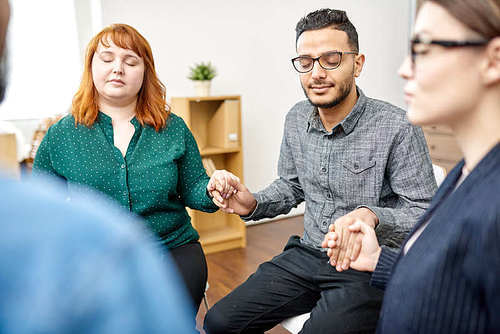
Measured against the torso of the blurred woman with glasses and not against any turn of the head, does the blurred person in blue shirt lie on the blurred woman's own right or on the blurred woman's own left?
on the blurred woman's own left

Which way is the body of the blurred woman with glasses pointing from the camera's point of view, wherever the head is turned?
to the viewer's left

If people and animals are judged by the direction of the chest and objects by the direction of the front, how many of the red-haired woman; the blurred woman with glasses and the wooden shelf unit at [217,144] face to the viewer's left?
1

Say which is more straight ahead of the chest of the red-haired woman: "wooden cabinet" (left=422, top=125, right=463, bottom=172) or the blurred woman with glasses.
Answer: the blurred woman with glasses

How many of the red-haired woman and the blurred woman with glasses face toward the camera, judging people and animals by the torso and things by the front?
1

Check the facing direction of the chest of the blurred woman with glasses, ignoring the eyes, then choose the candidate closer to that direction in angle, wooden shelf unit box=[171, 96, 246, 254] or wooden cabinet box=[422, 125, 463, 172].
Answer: the wooden shelf unit

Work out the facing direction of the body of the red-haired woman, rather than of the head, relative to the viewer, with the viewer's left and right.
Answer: facing the viewer

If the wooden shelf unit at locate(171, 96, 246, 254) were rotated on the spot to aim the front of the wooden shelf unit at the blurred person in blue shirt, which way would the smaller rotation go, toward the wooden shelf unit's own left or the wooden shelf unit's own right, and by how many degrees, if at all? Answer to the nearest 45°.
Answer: approximately 45° to the wooden shelf unit's own right

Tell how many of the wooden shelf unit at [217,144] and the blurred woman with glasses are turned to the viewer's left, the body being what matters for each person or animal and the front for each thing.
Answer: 1

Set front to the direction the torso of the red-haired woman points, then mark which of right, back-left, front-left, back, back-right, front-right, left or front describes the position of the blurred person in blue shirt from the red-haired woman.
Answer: front

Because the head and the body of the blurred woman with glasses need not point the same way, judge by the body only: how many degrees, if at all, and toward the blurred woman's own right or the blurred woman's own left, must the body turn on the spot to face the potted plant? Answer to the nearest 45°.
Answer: approximately 45° to the blurred woman's own right
